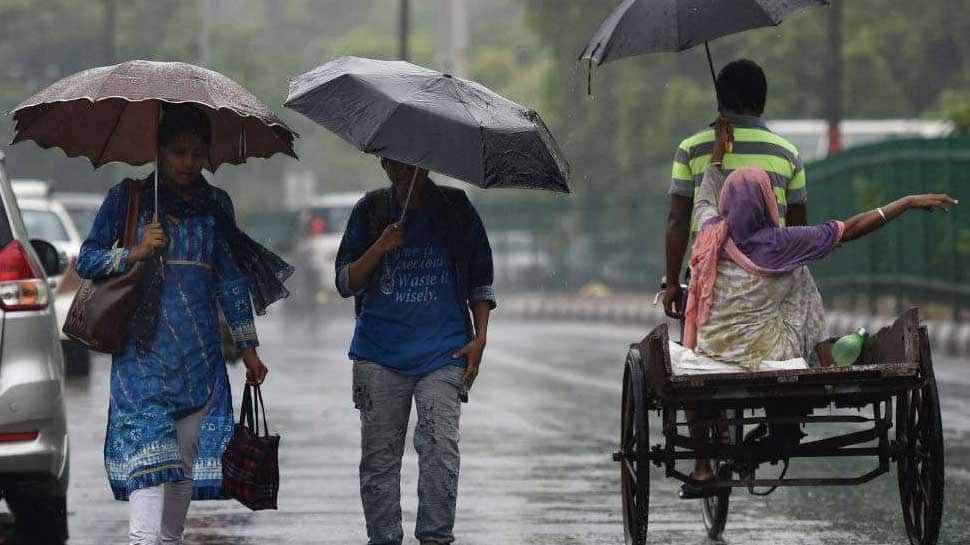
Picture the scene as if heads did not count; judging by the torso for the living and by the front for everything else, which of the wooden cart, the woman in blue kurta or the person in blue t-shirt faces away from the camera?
the wooden cart

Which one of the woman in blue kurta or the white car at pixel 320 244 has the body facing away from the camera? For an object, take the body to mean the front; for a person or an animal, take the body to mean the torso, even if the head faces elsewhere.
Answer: the white car

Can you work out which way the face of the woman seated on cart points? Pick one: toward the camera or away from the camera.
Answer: away from the camera

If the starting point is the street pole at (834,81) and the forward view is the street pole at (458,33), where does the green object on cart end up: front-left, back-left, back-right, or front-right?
back-left

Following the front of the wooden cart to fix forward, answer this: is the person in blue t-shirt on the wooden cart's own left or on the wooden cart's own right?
on the wooden cart's own left

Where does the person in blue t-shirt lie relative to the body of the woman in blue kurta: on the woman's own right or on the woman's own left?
on the woman's own left

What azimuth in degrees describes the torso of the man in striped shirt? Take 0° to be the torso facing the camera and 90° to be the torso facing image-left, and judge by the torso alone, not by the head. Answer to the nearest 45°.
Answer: approximately 180°

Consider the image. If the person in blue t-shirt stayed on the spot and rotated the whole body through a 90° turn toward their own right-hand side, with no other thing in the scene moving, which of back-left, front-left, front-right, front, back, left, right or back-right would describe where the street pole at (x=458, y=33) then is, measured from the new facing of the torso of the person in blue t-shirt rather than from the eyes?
right

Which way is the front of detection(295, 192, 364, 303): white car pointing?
away from the camera

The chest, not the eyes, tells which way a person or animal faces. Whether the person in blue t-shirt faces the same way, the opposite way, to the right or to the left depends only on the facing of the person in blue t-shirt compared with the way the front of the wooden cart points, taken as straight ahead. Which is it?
the opposite way

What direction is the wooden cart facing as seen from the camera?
away from the camera

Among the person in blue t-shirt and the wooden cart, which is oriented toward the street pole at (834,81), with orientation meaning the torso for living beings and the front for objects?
the wooden cart
